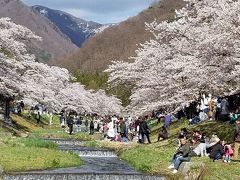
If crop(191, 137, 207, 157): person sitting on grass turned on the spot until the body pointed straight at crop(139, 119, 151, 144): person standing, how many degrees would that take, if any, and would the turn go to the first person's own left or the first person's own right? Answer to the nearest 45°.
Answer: approximately 45° to the first person's own right

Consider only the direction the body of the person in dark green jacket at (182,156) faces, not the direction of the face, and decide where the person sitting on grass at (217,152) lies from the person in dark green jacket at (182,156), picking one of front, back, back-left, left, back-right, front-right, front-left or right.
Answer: back

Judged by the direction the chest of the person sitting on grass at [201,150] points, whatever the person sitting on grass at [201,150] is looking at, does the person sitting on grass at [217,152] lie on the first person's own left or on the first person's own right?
on the first person's own left

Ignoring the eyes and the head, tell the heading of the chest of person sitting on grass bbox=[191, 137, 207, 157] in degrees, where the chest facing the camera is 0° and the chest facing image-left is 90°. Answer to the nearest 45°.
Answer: approximately 90°

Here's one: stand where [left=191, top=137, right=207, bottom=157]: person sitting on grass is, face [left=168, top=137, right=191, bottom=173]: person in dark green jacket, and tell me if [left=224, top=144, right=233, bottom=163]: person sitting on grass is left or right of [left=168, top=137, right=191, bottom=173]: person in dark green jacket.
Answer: left

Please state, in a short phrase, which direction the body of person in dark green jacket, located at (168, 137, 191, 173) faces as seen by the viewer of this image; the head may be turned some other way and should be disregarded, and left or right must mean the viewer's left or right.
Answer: facing the viewer and to the left of the viewer

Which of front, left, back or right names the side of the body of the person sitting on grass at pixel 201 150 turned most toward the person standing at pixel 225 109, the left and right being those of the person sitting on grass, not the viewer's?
right

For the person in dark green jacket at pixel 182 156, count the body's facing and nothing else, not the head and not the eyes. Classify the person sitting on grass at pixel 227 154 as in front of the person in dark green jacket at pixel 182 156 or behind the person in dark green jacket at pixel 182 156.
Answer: behind

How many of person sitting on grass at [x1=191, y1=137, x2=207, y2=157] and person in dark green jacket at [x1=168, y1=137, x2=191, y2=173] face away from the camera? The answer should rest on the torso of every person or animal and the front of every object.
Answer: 0
